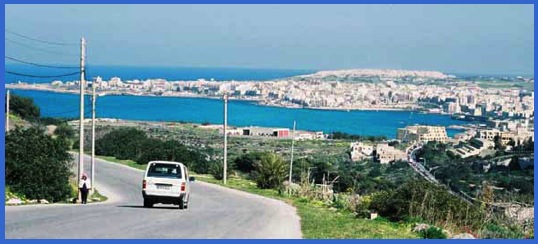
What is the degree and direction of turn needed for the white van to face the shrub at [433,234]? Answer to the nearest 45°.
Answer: approximately 135° to its right

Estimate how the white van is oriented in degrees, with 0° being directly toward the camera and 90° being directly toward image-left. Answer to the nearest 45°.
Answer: approximately 180°

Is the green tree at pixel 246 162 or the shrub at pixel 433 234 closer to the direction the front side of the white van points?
the green tree

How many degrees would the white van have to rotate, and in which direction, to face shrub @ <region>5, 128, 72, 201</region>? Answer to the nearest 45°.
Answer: approximately 45° to its left

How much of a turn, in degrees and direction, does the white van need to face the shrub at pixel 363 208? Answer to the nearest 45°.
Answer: approximately 90° to its right
